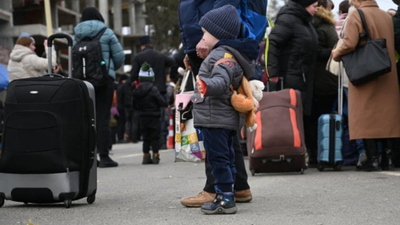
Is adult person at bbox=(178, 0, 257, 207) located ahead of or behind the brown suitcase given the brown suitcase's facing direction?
ahead

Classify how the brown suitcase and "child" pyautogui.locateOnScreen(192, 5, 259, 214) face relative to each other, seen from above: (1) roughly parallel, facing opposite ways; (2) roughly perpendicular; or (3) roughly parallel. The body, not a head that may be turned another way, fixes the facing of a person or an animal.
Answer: roughly perpendicular

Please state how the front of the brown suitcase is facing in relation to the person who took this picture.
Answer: facing the viewer

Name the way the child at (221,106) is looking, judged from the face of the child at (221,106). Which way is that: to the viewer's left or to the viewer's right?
to the viewer's left

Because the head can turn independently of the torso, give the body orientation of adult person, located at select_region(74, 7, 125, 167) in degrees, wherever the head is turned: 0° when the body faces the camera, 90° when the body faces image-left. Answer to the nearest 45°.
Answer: approximately 225°

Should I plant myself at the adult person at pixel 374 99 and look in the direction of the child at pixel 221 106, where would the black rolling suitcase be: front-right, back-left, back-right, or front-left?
front-right

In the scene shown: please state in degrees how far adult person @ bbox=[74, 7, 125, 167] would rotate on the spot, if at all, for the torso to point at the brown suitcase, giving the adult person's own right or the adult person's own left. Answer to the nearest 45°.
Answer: approximately 90° to the adult person's own right

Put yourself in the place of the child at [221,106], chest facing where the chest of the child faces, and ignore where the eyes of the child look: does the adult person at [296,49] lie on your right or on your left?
on your right

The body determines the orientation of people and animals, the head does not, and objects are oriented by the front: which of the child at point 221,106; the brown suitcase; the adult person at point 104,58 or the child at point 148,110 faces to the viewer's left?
the child at point 221,106

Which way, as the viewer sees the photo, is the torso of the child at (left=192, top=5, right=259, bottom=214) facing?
to the viewer's left

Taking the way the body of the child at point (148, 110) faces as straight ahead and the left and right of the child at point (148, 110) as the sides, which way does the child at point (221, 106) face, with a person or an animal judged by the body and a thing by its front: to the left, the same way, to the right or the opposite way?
to the left

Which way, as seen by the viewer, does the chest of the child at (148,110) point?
away from the camera

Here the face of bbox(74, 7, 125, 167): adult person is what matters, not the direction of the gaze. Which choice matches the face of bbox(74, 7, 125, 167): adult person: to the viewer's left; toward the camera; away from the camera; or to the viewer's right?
away from the camera

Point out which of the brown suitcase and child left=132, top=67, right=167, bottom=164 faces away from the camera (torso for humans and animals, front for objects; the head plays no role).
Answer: the child
